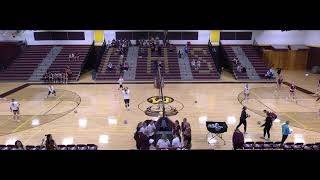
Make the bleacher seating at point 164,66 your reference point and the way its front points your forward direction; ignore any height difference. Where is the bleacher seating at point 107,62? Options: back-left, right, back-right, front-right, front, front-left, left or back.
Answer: right

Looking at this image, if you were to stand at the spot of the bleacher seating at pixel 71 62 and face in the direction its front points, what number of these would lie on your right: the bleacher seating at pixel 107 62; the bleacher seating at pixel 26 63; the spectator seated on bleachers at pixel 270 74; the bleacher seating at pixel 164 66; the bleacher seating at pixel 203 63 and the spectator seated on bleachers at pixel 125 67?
1

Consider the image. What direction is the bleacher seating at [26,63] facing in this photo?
toward the camera

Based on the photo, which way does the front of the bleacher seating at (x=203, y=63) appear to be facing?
toward the camera

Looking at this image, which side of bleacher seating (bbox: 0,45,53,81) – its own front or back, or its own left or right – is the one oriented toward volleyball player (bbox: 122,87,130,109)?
front

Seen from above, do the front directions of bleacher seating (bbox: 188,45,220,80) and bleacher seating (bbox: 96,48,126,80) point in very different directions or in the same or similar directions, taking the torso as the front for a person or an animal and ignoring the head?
same or similar directions

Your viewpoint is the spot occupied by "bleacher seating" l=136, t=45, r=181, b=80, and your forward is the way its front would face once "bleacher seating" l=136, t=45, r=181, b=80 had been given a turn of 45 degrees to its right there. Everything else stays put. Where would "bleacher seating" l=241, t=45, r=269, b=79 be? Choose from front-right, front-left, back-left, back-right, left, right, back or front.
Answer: back-left

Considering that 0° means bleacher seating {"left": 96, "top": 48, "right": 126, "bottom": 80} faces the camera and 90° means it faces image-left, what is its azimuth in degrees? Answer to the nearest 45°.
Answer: approximately 0°

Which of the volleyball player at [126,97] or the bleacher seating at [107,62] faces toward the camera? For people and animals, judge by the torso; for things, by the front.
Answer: the bleacher seating

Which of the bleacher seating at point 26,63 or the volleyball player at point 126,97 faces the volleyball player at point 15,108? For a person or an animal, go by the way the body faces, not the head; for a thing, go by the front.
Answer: the bleacher seating

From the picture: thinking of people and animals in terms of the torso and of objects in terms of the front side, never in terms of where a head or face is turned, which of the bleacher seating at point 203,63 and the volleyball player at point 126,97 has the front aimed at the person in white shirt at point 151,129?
the bleacher seating

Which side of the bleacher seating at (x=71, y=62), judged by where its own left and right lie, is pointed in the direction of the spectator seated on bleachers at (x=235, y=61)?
left

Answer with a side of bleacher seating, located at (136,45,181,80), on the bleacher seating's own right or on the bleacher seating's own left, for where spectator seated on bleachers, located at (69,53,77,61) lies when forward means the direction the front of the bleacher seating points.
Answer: on the bleacher seating's own right
